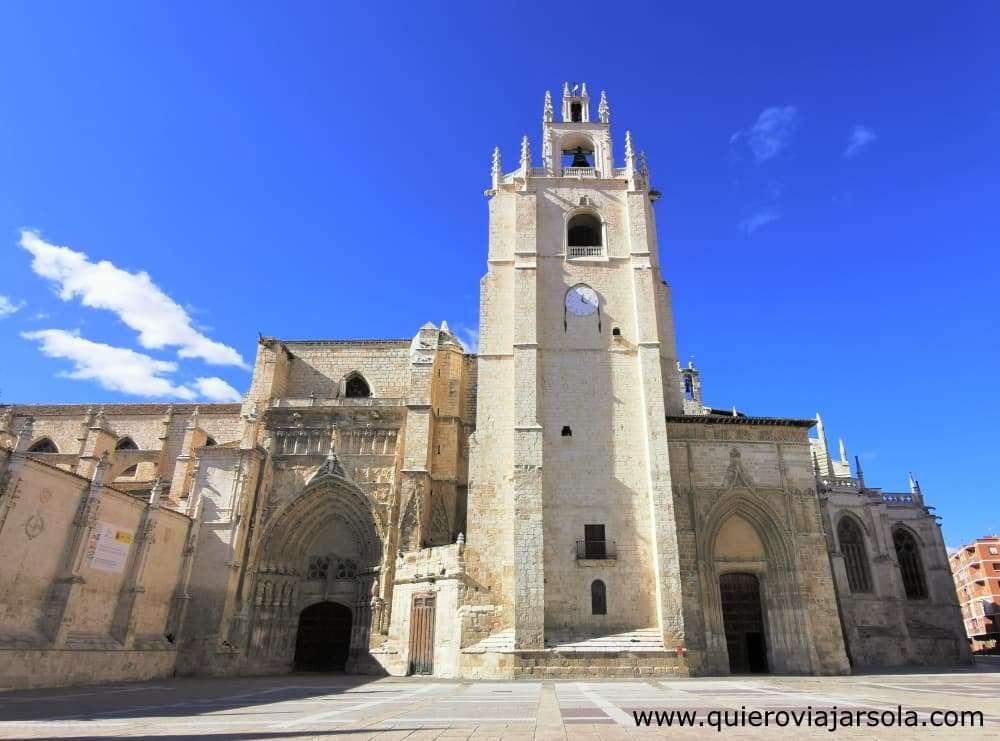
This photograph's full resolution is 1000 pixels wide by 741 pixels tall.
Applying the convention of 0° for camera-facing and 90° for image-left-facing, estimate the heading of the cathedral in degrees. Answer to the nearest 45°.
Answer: approximately 0°
